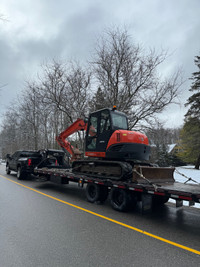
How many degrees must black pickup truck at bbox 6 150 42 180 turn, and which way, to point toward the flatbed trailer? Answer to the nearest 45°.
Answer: approximately 135° to its left

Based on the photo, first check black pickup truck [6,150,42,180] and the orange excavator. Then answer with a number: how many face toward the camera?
0

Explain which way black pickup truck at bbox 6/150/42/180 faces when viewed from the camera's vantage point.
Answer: facing away from the viewer and to the left of the viewer

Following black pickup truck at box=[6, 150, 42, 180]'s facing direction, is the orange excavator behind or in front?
behind

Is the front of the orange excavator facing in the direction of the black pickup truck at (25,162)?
yes

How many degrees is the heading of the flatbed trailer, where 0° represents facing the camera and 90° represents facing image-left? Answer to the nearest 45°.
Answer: approximately 135°

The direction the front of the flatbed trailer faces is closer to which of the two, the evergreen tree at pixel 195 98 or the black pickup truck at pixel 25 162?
the black pickup truck

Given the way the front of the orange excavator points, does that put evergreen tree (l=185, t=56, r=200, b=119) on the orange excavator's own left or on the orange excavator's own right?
on the orange excavator's own right

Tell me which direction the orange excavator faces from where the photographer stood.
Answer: facing away from the viewer and to the left of the viewer

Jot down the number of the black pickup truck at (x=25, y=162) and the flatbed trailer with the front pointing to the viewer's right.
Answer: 0
